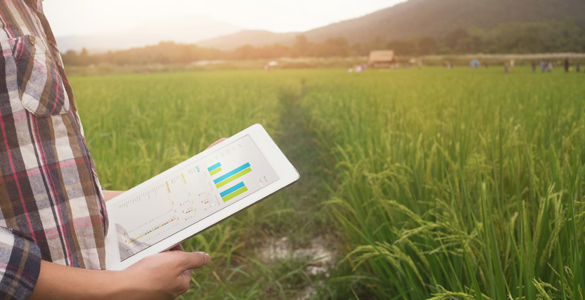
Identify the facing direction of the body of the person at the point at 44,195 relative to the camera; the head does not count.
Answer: to the viewer's right
